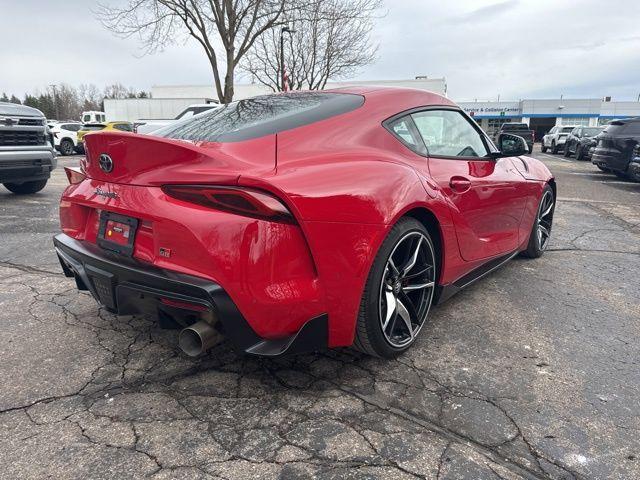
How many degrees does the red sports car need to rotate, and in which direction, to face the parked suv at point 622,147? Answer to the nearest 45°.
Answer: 0° — it already faces it

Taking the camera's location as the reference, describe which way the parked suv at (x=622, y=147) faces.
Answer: facing away from the viewer and to the right of the viewer

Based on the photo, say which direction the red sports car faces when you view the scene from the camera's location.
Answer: facing away from the viewer and to the right of the viewer

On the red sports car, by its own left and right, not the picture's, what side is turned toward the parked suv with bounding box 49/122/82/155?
left

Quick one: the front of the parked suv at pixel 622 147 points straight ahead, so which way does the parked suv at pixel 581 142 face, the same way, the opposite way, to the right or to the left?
the opposite way

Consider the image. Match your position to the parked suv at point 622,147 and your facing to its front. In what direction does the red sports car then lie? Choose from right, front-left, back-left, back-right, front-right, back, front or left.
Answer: back-right
